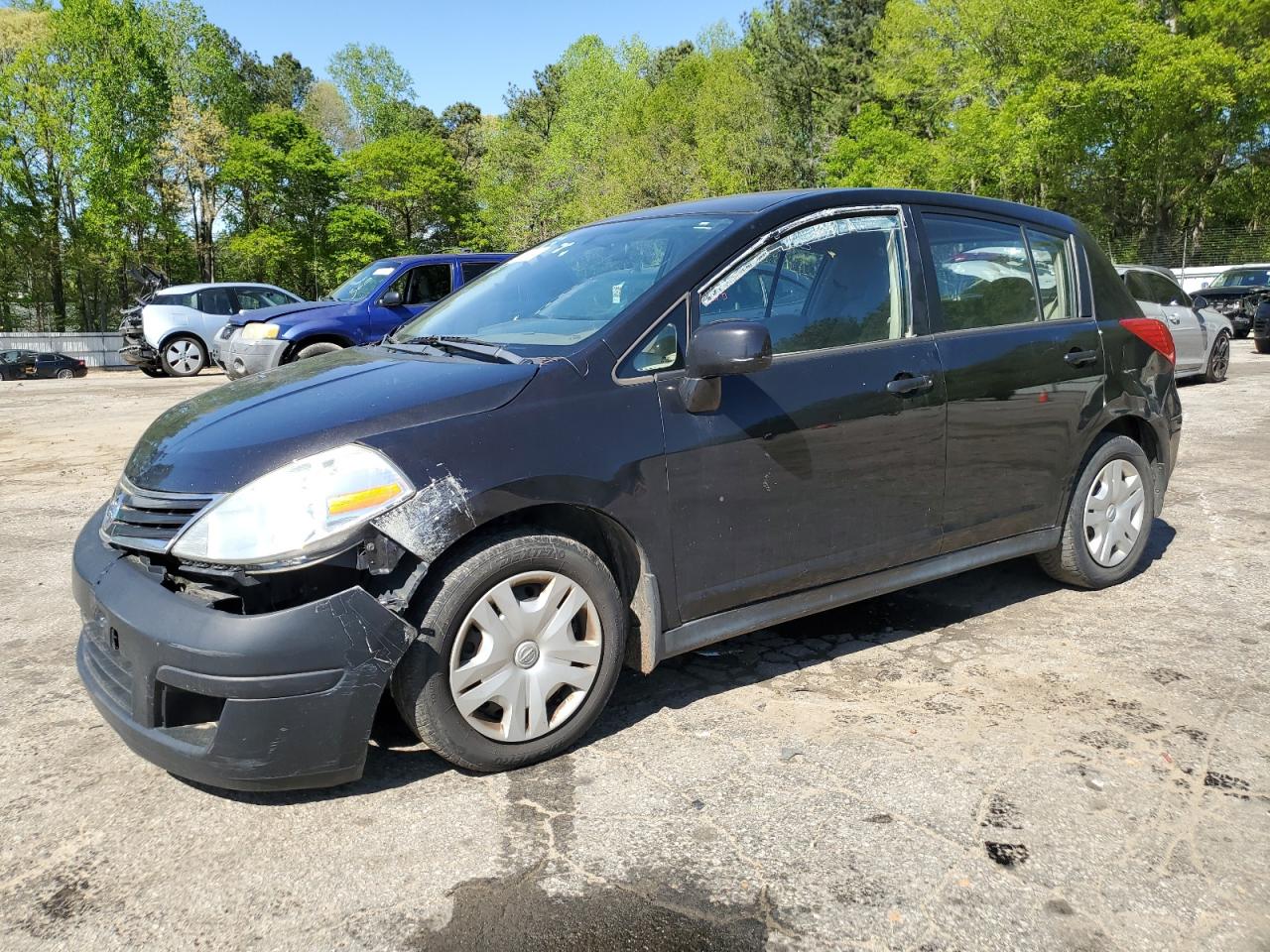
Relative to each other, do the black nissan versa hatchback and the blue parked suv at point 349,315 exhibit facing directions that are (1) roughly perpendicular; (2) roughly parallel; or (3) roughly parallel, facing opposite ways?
roughly parallel

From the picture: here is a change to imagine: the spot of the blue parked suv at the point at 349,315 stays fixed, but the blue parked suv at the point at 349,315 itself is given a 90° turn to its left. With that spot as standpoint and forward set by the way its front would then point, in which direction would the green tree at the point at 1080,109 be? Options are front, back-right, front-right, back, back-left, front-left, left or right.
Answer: left

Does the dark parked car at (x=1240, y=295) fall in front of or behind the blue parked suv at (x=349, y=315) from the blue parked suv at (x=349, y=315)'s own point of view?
behind

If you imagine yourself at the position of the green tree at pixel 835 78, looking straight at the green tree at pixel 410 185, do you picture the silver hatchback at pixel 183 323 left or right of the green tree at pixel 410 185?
left

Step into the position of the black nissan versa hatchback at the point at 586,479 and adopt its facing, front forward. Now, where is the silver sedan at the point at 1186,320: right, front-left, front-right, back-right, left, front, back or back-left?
back

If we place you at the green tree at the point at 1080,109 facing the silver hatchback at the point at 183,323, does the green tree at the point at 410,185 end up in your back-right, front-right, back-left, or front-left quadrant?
front-right

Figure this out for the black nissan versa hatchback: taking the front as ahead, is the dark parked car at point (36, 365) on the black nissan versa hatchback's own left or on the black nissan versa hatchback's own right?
on the black nissan versa hatchback's own right

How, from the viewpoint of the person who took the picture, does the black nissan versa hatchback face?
facing the viewer and to the left of the viewer

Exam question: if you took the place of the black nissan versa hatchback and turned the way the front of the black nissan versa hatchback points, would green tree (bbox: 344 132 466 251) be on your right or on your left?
on your right
